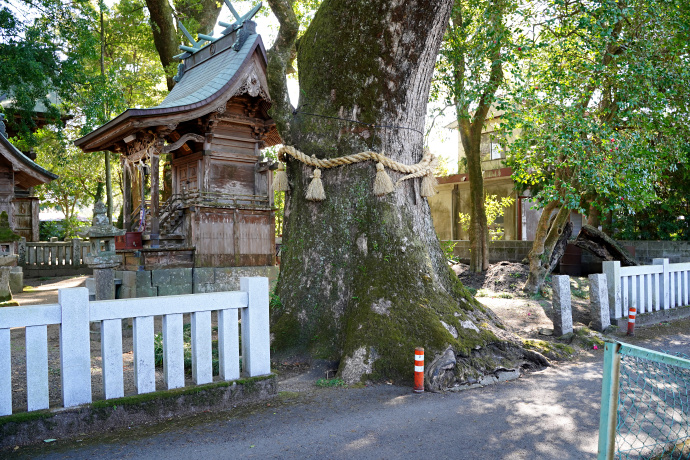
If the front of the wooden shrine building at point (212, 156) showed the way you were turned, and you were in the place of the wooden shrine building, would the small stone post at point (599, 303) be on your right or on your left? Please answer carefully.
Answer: on your left

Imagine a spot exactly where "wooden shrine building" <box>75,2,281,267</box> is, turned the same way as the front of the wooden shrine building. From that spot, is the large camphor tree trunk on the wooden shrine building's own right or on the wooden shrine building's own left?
on the wooden shrine building's own left

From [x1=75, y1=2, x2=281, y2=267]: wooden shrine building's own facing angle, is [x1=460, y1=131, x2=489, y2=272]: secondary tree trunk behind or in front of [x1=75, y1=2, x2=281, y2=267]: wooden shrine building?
behind

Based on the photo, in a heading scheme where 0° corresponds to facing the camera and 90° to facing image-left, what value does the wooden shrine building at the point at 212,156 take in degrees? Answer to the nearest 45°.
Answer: approximately 45°

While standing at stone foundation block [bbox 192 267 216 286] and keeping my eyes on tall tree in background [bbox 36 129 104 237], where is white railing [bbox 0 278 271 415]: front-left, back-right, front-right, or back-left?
back-left

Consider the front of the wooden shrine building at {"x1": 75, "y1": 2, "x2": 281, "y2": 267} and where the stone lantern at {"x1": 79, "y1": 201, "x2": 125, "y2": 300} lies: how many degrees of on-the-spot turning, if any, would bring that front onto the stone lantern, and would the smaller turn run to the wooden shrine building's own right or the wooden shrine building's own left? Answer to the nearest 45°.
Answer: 0° — it already faces it

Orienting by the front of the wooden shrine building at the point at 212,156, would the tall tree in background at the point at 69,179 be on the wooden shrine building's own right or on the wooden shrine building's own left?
on the wooden shrine building's own right
